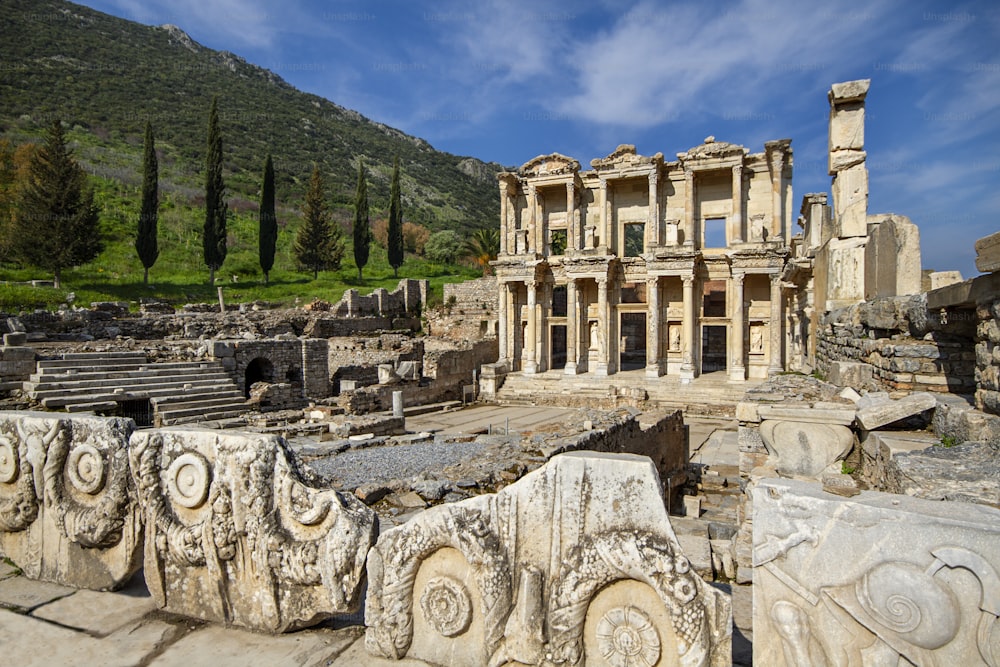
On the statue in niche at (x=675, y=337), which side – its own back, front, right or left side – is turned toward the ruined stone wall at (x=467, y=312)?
right

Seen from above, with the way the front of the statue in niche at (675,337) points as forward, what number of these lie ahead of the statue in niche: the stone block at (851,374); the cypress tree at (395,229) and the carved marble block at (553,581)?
2

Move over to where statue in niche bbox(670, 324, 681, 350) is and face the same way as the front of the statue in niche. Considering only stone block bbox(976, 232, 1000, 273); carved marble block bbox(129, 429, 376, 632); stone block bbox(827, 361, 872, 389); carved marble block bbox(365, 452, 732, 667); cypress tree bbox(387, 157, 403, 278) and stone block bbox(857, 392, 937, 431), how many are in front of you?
5

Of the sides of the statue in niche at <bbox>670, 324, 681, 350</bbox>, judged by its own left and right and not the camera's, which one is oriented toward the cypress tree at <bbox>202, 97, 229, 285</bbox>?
right

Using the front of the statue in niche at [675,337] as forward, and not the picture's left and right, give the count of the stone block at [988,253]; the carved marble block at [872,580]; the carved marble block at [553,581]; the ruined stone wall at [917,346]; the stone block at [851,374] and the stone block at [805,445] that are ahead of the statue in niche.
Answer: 6

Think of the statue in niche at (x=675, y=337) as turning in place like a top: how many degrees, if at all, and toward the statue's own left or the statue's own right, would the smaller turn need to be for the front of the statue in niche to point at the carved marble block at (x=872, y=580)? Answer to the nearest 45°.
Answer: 0° — it already faces it

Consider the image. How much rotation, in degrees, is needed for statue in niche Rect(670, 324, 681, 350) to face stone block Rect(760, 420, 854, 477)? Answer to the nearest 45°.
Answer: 0° — it already faces it

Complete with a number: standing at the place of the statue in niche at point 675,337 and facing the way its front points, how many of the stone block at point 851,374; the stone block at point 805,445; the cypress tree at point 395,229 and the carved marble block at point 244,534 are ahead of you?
3

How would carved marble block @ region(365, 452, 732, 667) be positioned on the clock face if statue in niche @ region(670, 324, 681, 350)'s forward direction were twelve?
The carved marble block is roughly at 12 o'clock from the statue in niche.

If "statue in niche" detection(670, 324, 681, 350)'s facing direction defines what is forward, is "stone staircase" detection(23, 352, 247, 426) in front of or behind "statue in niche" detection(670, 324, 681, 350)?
in front

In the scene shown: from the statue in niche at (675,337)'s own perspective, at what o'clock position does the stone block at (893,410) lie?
The stone block is roughly at 12 o'clock from the statue in niche.

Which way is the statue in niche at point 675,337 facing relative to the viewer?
toward the camera

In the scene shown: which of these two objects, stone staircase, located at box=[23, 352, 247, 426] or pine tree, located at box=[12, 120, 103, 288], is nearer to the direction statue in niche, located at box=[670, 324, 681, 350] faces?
the stone staircase
